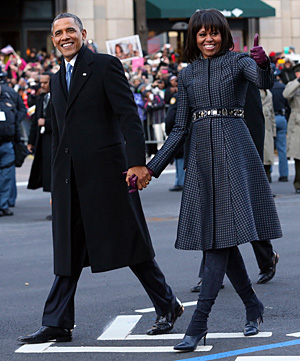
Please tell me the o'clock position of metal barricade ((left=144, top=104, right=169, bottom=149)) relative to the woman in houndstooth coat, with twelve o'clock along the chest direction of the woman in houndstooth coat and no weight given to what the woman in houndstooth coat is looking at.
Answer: The metal barricade is roughly at 6 o'clock from the woman in houndstooth coat.

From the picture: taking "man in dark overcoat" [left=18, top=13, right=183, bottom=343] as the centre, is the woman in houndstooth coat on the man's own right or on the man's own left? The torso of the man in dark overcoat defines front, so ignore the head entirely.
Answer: on the man's own left

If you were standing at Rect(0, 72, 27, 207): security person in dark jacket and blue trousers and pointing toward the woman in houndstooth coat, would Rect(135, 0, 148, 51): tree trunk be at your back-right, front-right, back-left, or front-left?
back-left

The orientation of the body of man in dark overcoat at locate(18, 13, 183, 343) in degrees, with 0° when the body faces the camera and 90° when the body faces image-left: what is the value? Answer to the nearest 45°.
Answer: approximately 45°

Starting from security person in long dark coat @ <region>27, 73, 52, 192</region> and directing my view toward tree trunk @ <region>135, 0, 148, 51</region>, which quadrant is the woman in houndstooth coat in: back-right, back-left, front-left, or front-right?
back-right

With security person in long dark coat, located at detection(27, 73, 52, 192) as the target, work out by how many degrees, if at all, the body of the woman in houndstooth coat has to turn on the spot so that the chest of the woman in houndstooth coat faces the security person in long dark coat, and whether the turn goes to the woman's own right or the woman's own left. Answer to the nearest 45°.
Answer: approximately 180°

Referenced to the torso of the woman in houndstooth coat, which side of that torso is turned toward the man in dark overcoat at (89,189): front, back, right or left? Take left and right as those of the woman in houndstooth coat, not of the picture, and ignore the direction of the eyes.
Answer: right

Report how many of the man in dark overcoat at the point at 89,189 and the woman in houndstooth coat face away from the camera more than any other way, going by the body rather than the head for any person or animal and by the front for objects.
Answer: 0

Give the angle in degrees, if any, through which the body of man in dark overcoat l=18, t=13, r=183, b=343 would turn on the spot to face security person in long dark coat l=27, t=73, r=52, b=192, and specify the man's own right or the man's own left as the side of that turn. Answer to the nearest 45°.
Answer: approximately 135° to the man's own right

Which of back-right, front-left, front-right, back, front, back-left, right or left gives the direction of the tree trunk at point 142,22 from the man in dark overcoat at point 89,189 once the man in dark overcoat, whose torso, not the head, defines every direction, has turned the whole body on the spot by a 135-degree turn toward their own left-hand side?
left

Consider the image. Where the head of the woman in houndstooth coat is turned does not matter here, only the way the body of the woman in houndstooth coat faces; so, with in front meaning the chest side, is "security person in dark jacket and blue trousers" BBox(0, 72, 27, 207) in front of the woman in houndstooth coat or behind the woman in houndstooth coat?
behind

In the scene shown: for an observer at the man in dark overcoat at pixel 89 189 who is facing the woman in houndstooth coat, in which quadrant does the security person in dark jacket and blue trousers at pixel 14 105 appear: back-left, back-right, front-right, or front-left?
back-left

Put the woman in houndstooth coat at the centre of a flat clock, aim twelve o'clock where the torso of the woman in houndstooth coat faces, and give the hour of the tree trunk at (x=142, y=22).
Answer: The tree trunk is roughly at 6 o'clock from the woman in houndstooth coat.
